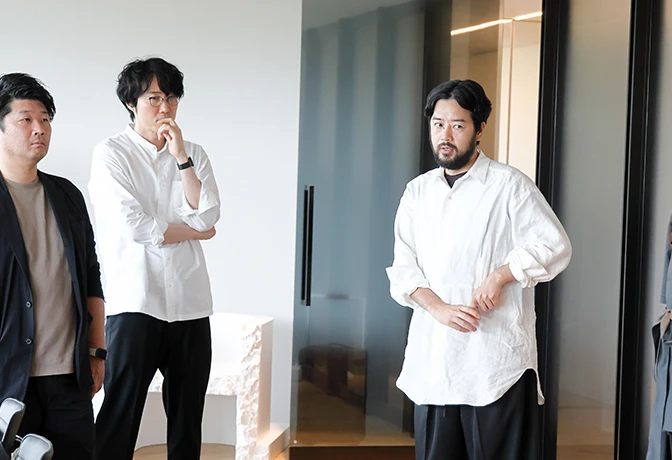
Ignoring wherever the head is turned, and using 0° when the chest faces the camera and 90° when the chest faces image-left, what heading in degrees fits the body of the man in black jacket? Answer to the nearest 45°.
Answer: approximately 315°

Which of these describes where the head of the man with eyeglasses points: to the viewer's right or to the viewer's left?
to the viewer's right

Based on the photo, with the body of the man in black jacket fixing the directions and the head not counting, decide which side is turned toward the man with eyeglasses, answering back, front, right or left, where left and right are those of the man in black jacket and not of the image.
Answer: left
